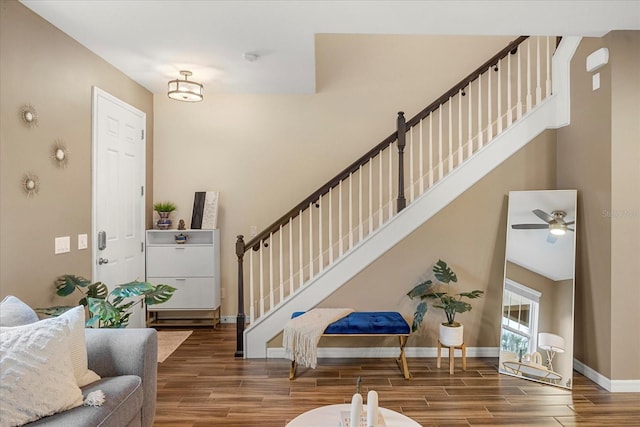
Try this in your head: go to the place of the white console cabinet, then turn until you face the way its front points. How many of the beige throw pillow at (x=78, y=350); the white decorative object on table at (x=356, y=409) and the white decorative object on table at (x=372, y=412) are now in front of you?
3

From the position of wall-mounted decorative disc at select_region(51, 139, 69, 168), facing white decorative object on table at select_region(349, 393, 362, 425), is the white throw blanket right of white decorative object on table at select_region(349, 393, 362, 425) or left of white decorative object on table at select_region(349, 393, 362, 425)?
left

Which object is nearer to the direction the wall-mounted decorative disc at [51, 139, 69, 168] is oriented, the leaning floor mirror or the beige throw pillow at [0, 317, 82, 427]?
the leaning floor mirror

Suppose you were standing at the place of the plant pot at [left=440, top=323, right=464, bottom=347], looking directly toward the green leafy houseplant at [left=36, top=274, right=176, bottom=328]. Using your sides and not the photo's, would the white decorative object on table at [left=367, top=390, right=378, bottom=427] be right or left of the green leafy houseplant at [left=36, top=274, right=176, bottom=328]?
left

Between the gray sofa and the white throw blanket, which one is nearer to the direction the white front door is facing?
the white throw blanket

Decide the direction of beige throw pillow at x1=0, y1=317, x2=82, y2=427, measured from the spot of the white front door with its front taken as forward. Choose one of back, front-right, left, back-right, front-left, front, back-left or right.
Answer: front-right

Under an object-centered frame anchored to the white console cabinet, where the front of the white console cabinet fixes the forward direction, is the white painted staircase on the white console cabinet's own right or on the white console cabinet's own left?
on the white console cabinet's own left

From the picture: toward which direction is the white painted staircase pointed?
to the viewer's left

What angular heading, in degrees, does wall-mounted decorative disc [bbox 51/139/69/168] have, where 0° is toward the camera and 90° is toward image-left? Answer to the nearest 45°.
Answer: approximately 315°

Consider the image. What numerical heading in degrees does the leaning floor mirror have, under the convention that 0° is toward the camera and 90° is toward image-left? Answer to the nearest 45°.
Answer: approximately 45°

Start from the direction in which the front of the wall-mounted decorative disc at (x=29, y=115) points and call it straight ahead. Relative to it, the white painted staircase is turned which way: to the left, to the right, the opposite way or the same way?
the opposite way

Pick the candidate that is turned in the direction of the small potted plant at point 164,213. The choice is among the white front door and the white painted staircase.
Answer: the white painted staircase

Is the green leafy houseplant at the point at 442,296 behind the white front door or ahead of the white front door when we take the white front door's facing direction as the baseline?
ahead

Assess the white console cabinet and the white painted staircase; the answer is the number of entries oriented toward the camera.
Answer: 1
